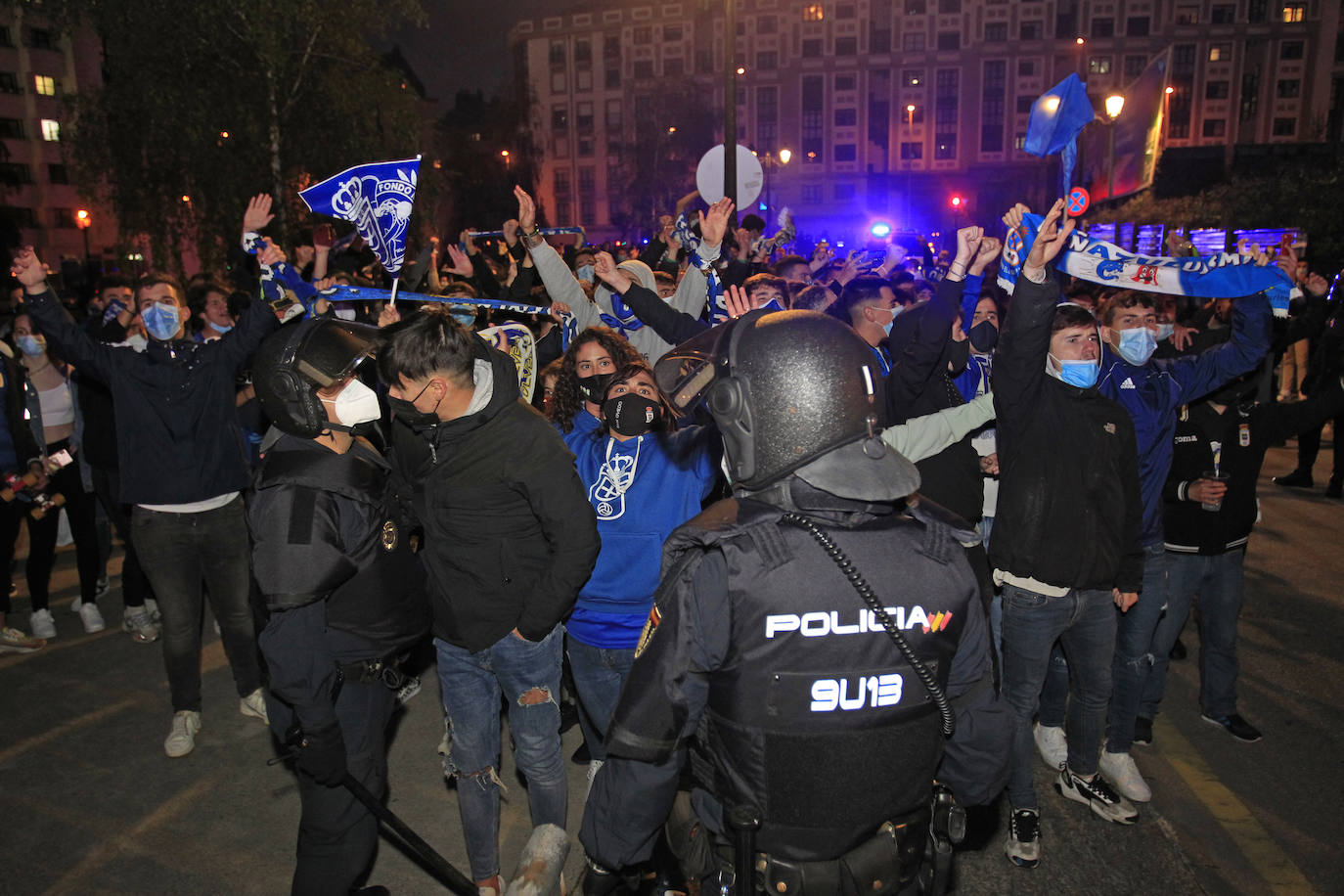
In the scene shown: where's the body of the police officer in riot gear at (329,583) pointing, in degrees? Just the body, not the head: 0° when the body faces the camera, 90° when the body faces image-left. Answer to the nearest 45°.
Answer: approximately 270°

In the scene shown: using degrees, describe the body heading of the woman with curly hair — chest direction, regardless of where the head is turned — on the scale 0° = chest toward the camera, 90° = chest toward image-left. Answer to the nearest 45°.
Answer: approximately 0°

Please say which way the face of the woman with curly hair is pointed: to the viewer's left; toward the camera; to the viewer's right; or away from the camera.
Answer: toward the camera

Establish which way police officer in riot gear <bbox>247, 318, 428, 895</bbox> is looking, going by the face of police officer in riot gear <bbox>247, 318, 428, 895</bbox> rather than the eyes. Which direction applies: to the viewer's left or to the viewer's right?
to the viewer's right

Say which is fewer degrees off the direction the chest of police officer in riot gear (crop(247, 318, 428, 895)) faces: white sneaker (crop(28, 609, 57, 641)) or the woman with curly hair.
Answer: the woman with curly hair

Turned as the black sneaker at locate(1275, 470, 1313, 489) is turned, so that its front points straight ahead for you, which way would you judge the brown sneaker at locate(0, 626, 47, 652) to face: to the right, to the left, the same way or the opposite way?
the opposite way

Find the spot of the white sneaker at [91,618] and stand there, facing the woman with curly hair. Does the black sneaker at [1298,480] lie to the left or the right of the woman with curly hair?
left

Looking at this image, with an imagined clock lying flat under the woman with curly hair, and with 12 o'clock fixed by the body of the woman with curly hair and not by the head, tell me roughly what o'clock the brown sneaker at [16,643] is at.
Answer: The brown sneaker is roughly at 4 o'clock from the woman with curly hair.

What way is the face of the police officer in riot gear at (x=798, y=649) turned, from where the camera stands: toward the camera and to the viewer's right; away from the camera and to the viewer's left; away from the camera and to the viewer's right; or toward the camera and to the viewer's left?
away from the camera and to the viewer's left

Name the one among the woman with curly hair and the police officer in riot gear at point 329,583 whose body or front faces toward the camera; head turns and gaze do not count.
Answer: the woman with curly hair

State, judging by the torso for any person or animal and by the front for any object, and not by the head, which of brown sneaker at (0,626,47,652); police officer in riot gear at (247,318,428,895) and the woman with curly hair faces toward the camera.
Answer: the woman with curly hair
